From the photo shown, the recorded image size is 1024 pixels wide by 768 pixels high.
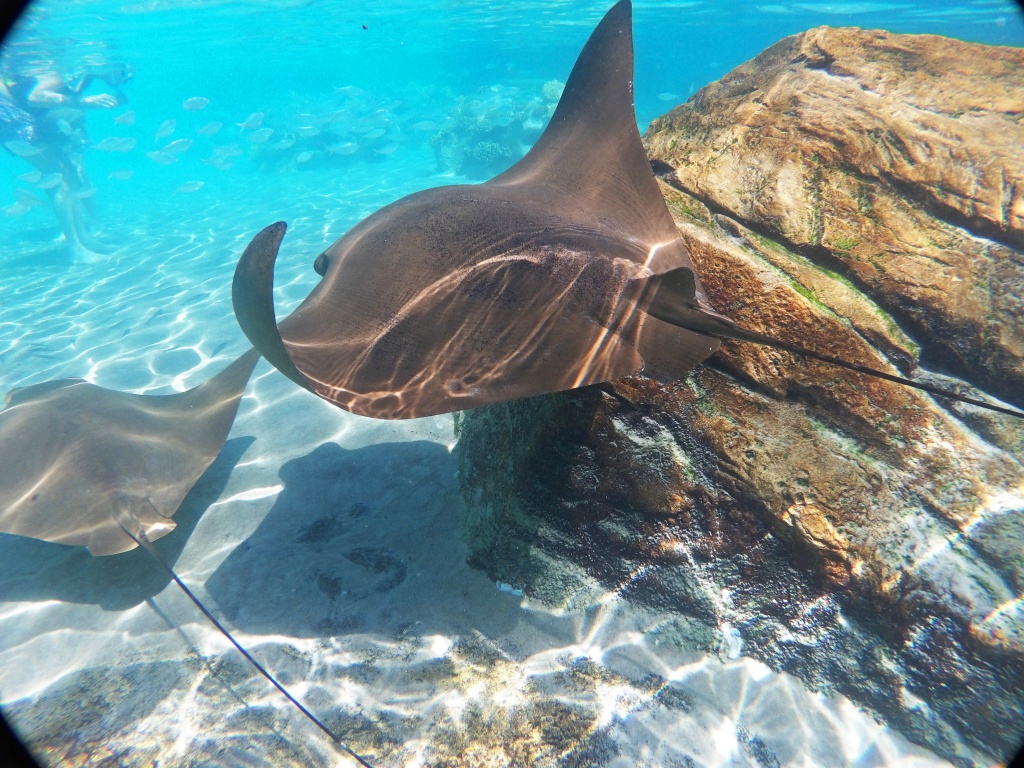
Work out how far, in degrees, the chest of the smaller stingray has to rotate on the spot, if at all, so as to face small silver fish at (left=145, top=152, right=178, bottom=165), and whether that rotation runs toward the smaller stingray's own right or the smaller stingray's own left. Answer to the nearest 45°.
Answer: approximately 45° to the smaller stingray's own right

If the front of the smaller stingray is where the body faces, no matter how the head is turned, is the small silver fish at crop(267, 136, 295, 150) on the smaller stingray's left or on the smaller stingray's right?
on the smaller stingray's right

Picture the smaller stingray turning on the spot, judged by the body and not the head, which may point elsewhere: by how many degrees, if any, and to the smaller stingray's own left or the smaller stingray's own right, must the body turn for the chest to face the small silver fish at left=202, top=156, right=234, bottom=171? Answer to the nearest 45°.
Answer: approximately 45° to the smaller stingray's own right

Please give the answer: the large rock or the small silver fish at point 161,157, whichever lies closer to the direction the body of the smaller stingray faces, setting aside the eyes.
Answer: the small silver fish

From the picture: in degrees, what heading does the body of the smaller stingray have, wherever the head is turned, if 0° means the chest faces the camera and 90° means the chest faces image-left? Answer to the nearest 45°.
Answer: approximately 135°

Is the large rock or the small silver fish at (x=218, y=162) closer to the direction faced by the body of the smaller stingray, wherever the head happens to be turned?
the small silver fish

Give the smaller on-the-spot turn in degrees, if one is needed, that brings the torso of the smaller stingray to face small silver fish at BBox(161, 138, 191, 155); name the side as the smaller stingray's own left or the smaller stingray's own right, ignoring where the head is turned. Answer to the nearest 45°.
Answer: approximately 45° to the smaller stingray's own right

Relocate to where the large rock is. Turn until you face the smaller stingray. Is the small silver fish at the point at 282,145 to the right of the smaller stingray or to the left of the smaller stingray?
right

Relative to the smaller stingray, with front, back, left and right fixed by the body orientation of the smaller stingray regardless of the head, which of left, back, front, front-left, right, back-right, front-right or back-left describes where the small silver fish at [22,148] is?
front-right
